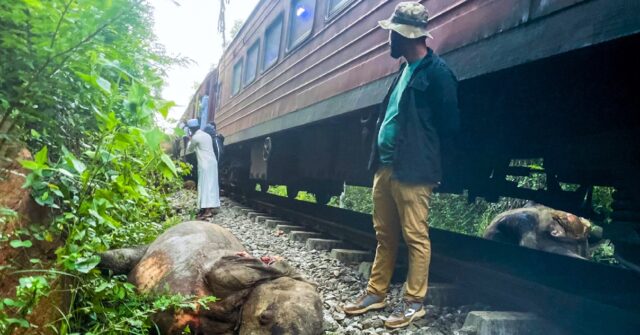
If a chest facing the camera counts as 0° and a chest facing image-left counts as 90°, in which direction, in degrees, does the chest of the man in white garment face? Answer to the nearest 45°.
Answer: approximately 90°

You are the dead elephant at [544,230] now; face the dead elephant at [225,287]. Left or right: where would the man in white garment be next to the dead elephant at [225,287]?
right

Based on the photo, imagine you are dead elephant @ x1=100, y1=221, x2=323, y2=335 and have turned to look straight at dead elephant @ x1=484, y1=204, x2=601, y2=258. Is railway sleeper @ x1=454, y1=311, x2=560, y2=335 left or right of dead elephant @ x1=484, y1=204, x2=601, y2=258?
right

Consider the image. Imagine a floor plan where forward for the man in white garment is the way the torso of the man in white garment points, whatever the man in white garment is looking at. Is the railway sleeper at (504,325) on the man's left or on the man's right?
on the man's left

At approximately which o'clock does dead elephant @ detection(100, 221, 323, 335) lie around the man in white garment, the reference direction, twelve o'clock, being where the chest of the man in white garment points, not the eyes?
The dead elephant is roughly at 9 o'clock from the man in white garment.

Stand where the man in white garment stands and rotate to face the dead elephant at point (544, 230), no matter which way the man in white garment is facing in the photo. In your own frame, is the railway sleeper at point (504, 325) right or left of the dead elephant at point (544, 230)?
right

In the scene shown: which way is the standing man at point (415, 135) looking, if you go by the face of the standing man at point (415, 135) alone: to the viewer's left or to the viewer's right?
to the viewer's left

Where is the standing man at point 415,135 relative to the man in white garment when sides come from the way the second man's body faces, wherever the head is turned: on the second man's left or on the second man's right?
on the second man's left
